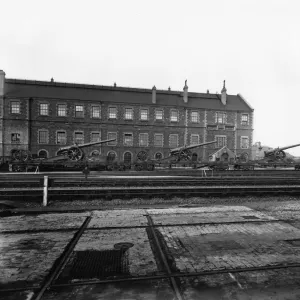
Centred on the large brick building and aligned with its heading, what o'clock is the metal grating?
The metal grating is roughly at 12 o'clock from the large brick building.

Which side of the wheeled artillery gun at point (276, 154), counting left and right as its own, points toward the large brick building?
back

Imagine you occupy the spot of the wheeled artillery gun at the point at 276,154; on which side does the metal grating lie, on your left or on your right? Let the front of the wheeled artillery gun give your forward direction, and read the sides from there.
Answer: on your right

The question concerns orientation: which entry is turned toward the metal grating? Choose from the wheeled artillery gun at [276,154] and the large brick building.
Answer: the large brick building

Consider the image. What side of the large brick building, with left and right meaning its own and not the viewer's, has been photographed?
front

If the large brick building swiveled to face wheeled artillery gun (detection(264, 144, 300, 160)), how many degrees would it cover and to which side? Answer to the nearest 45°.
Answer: approximately 45° to its left

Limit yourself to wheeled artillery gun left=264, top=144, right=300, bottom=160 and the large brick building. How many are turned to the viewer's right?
1

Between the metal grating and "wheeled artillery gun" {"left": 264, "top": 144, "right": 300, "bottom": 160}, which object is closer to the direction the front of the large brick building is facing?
the metal grating

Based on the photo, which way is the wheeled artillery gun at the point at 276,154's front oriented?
to the viewer's right
